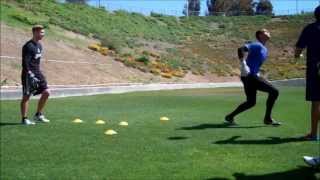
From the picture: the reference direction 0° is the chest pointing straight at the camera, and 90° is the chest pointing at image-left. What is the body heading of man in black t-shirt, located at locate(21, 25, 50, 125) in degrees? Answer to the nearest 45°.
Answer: approximately 315°

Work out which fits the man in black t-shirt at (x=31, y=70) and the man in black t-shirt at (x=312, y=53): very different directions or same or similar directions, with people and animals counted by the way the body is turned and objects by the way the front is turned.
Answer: very different directions

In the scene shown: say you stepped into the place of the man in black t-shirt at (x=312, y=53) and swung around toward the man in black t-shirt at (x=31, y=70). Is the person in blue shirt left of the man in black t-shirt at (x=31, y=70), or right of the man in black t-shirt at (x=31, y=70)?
right

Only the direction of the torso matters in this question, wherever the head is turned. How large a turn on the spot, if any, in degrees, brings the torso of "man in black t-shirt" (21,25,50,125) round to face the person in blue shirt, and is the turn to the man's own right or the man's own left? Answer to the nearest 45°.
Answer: approximately 45° to the man's own left
